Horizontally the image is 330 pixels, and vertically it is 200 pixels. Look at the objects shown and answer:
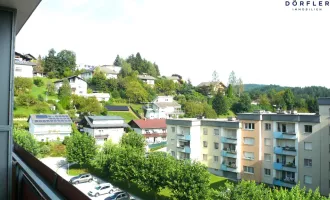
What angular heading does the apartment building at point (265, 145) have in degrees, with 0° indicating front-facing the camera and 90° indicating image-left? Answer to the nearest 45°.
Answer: approximately 45°

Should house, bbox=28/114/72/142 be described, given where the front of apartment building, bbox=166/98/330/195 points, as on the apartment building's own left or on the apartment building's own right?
on the apartment building's own right

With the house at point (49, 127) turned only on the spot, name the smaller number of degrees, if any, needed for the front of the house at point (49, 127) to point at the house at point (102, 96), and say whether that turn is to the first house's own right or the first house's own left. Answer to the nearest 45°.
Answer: approximately 135° to the first house's own left

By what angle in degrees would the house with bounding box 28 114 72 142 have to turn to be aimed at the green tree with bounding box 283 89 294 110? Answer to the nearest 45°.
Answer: approximately 90° to its left

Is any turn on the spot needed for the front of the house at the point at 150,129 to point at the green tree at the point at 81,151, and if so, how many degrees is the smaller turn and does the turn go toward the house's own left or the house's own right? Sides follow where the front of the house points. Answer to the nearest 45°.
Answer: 0° — it already faces it

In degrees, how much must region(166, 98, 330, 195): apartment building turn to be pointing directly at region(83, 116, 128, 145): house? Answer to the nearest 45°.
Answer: approximately 45° to its right

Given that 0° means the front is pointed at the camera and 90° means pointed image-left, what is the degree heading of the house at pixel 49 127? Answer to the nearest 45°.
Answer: approximately 0°

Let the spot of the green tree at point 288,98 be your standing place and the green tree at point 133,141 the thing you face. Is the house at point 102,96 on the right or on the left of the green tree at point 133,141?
right

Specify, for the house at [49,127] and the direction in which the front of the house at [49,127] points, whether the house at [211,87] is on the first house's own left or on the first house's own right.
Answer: on the first house's own left

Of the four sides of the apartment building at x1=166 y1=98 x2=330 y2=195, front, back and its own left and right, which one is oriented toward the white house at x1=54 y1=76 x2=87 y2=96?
right

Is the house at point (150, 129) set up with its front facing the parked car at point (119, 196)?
yes

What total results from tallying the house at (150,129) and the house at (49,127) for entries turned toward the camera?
2

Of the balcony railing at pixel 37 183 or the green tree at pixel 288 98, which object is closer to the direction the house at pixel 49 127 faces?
the balcony railing

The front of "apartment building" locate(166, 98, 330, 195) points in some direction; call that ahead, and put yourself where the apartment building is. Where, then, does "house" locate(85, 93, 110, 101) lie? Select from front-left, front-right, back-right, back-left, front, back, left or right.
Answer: right

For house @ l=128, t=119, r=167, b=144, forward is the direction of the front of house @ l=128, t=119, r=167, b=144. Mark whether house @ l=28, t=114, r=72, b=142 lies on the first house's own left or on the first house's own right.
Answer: on the first house's own right
